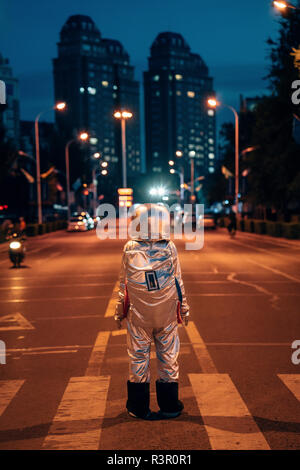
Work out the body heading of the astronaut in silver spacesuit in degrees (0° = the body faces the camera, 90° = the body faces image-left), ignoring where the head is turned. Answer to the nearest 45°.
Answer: approximately 180°
